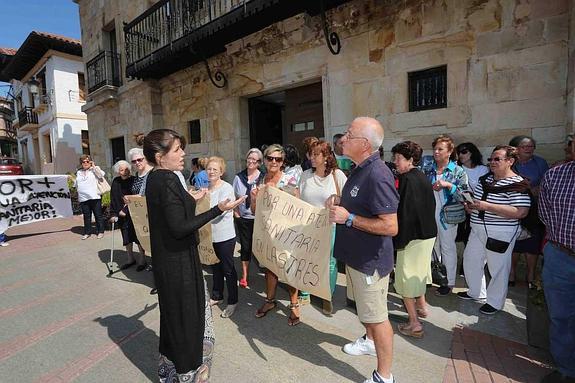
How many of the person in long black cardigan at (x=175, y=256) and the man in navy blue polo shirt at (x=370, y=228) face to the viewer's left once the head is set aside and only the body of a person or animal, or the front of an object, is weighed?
1

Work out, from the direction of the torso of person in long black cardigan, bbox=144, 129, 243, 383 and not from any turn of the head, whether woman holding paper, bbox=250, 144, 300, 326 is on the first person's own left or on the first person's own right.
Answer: on the first person's own left

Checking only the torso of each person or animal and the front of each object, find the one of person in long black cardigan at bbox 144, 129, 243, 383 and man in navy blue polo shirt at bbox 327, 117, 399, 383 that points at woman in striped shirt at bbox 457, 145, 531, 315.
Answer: the person in long black cardigan

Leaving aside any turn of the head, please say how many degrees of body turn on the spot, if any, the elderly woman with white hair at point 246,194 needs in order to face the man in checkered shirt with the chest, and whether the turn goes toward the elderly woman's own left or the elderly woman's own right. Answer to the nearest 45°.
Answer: approximately 45° to the elderly woman's own left

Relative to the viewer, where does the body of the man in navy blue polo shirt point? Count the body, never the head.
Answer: to the viewer's left

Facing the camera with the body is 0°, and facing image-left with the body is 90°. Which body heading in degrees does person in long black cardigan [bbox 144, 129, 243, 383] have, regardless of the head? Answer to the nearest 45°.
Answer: approximately 270°

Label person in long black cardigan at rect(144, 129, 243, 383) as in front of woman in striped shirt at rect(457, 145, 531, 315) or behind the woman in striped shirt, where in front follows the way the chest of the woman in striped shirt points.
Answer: in front
